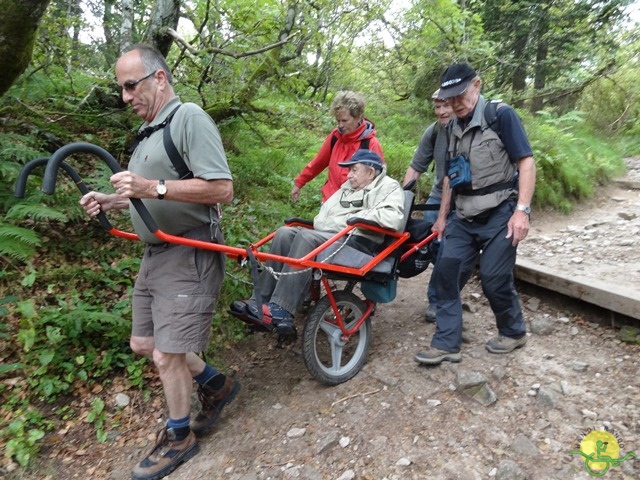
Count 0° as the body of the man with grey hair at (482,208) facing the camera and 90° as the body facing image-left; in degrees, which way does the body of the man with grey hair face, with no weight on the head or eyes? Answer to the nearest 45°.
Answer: approximately 45°

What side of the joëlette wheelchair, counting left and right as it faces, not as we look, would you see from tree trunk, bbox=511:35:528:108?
back

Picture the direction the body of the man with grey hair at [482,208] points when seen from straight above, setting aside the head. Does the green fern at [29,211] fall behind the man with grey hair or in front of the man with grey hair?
in front

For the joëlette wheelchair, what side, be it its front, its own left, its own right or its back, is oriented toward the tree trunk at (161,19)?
right

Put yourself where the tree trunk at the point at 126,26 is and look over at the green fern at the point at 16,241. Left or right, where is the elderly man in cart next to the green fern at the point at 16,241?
left

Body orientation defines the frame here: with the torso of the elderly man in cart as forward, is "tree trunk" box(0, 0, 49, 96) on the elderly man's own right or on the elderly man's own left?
on the elderly man's own right

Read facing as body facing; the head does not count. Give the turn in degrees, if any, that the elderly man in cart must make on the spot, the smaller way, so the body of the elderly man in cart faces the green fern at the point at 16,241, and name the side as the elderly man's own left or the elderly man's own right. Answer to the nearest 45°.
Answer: approximately 45° to the elderly man's own right

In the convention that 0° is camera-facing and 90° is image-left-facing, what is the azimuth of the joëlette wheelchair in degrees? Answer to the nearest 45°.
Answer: approximately 45°

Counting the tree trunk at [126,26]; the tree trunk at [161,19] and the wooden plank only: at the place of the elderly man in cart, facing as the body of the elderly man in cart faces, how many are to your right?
2

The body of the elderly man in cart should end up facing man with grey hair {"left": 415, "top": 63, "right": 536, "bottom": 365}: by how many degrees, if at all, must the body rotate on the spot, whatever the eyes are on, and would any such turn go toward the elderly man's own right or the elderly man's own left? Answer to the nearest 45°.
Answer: approximately 135° to the elderly man's own left

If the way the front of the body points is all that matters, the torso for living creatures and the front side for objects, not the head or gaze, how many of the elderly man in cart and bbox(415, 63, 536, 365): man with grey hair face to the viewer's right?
0
